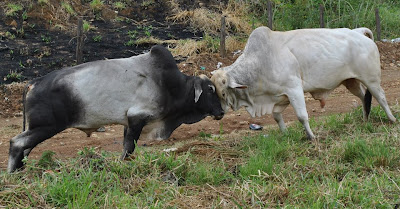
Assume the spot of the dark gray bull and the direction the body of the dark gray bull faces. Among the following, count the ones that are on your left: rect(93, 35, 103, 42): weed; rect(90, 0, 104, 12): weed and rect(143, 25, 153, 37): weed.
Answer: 3

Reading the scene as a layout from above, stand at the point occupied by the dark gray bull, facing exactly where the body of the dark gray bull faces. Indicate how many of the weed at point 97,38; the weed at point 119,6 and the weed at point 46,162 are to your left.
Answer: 2

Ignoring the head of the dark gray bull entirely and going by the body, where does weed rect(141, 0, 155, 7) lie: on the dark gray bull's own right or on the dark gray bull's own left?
on the dark gray bull's own left

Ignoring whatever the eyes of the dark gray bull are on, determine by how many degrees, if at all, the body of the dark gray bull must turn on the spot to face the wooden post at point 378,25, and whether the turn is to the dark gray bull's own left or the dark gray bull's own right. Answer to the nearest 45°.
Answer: approximately 45° to the dark gray bull's own left

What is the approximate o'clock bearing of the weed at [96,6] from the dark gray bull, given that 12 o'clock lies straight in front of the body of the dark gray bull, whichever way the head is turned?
The weed is roughly at 9 o'clock from the dark gray bull.

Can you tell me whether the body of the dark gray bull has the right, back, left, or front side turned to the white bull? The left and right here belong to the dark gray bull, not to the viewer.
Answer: front

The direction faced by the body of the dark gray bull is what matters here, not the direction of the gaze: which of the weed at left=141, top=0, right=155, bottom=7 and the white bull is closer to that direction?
the white bull

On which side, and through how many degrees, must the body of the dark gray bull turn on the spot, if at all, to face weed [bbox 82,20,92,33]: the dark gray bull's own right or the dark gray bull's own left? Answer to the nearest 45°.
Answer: approximately 90° to the dark gray bull's own left

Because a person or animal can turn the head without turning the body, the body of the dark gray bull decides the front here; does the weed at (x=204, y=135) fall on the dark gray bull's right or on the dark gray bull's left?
on the dark gray bull's left

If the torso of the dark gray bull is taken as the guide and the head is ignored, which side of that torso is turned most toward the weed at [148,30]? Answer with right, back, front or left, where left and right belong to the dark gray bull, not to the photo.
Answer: left

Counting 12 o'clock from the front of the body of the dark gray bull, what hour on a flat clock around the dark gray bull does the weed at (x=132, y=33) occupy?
The weed is roughly at 9 o'clock from the dark gray bull.

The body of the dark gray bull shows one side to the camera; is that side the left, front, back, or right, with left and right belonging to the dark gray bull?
right

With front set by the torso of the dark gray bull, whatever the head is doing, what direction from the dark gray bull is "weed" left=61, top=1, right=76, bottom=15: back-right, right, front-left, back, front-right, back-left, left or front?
left

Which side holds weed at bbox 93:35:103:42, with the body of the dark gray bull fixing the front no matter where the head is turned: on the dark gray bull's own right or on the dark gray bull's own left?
on the dark gray bull's own left

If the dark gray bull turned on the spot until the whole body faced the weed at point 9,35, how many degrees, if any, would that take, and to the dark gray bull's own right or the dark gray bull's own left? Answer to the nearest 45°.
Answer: approximately 90° to the dark gray bull's own left
